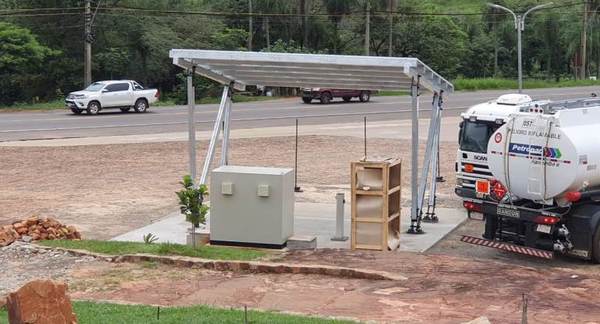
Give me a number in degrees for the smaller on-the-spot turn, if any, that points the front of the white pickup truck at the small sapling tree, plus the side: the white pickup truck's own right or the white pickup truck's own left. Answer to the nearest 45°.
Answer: approximately 45° to the white pickup truck's own left

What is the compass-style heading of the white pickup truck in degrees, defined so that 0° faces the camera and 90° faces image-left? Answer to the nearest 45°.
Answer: approximately 45°

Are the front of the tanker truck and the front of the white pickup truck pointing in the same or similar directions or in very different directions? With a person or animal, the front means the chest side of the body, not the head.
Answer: very different directions

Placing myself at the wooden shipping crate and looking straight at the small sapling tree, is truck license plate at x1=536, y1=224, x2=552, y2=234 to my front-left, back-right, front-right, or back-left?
back-left
